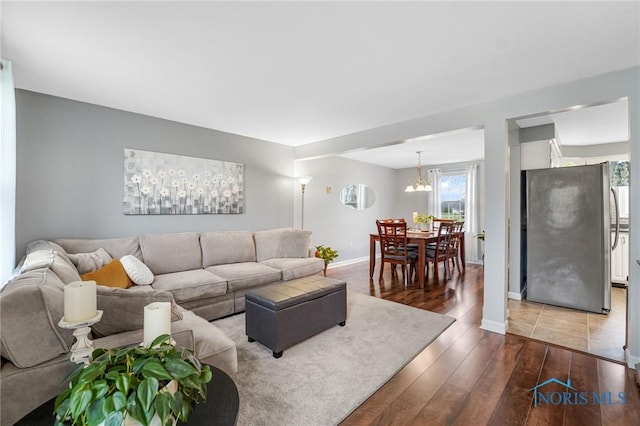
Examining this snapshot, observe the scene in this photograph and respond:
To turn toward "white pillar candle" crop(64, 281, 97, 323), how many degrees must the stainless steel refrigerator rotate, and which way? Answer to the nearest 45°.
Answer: approximately 90° to its right

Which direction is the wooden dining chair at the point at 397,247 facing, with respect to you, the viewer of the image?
facing away from the viewer and to the right of the viewer

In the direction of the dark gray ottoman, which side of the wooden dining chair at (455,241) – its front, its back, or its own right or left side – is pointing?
left

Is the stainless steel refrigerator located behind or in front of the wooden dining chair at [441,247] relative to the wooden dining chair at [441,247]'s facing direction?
behind

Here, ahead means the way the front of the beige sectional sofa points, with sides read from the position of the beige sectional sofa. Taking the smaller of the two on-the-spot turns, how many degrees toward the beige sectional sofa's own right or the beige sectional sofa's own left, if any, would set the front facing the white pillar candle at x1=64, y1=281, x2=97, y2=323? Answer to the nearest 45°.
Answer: approximately 45° to the beige sectional sofa's own right

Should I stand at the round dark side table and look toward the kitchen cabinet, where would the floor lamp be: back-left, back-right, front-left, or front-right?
front-left

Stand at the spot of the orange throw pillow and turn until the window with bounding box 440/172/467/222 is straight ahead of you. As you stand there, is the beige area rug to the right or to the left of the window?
right
